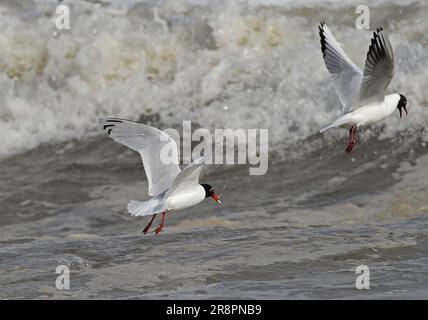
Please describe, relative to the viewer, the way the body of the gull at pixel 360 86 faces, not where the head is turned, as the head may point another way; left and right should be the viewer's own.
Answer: facing to the right of the viewer

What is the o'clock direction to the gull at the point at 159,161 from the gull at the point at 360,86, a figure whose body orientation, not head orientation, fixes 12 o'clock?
the gull at the point at 159,161 is roughly at 5 o'clock from the gull at the point at 360,86.
